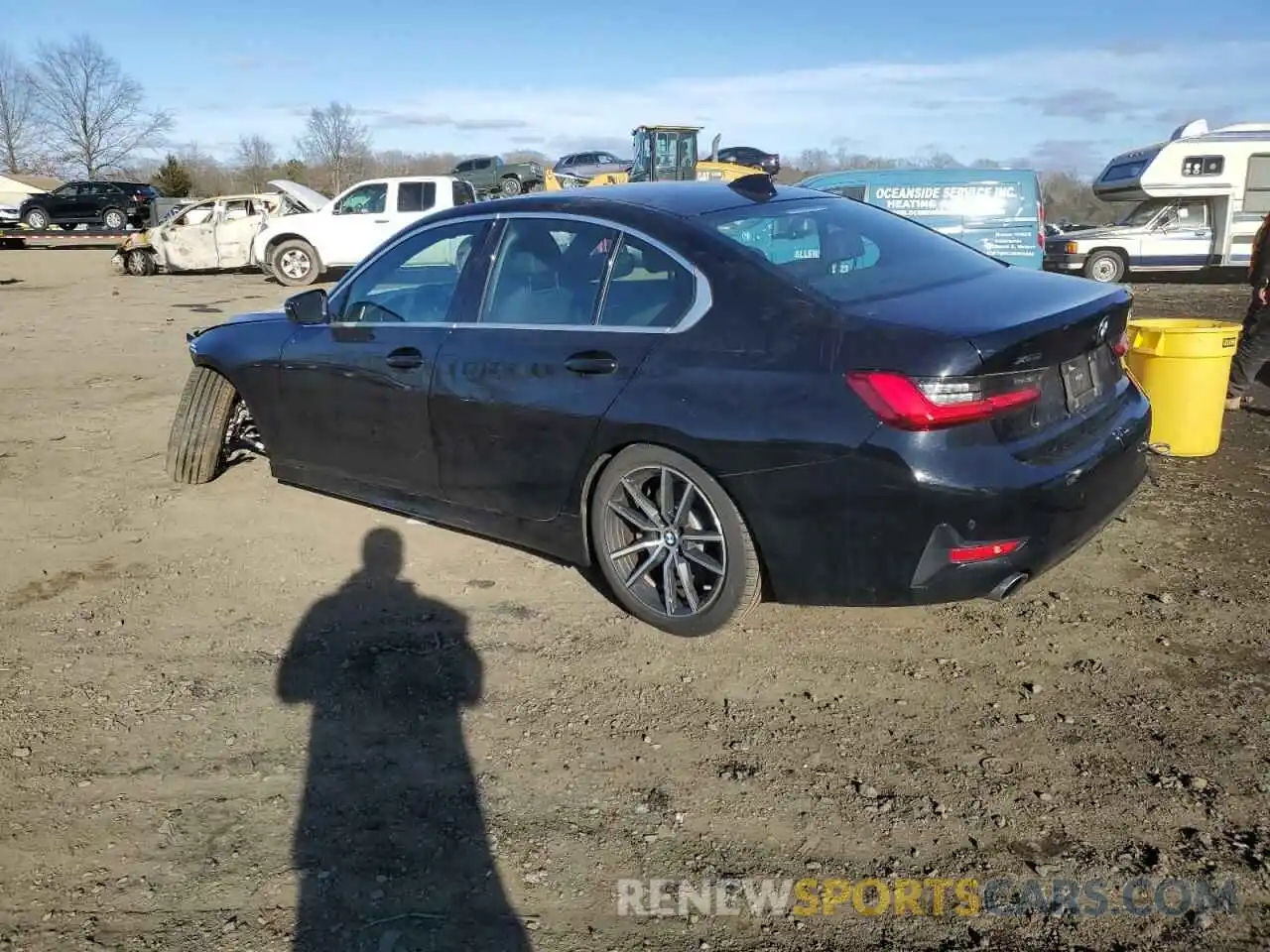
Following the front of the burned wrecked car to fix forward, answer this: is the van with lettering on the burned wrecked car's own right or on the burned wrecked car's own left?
on the burned wrecked car's own left

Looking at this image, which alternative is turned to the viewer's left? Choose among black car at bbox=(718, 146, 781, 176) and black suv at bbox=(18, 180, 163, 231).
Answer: black suv at bbox=(18, 180, 163, 231)

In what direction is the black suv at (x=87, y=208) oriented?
to the viewer's left

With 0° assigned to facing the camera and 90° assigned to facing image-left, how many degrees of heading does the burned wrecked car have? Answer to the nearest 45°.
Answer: approximately 90°

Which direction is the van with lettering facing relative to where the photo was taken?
to the viewer's left

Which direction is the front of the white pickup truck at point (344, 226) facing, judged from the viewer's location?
facing to the left of the viewer

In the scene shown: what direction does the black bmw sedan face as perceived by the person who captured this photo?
facing away from the viewer and to the left of the viewer

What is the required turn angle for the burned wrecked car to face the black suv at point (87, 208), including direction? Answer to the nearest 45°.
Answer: approximately 90° to its right

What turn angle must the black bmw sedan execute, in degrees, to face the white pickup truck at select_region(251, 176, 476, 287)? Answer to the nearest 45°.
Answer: approximately 45° to its right
